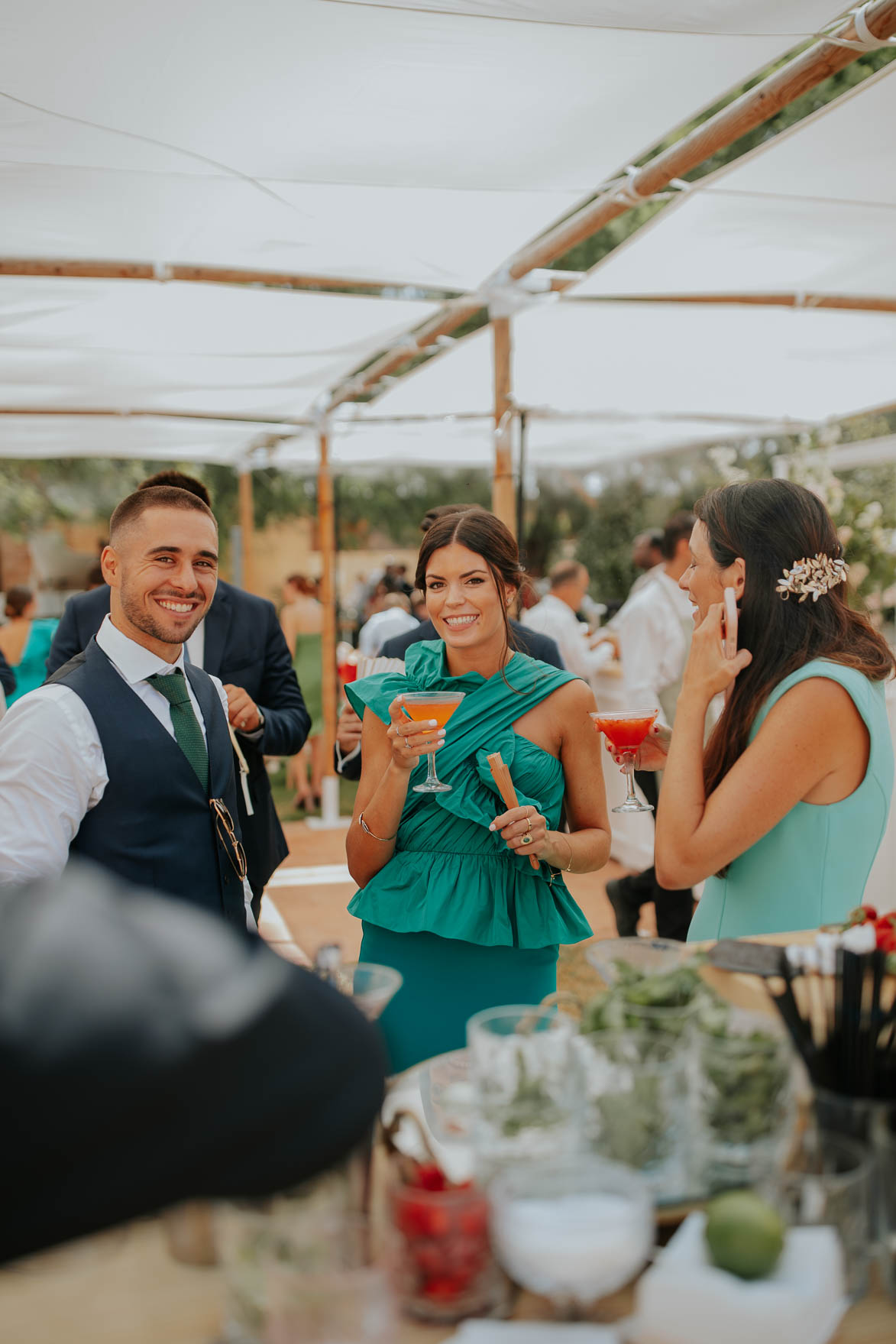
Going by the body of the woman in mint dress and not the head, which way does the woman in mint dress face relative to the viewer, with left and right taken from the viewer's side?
facing to the left of the viewer

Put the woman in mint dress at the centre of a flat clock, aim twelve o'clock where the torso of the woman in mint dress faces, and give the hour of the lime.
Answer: The lime is roughly at 9 o'clock from the woman in mint dress.

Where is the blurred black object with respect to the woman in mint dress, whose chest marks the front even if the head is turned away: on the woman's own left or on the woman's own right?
on the woman's own left

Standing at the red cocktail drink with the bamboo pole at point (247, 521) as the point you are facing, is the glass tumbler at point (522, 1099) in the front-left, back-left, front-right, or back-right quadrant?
back-left

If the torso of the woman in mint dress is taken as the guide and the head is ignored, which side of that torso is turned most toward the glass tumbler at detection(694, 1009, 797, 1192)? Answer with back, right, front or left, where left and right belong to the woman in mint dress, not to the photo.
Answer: left

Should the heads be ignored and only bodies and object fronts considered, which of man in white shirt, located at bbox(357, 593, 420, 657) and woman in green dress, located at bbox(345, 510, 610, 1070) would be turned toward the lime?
the woman in green dress
